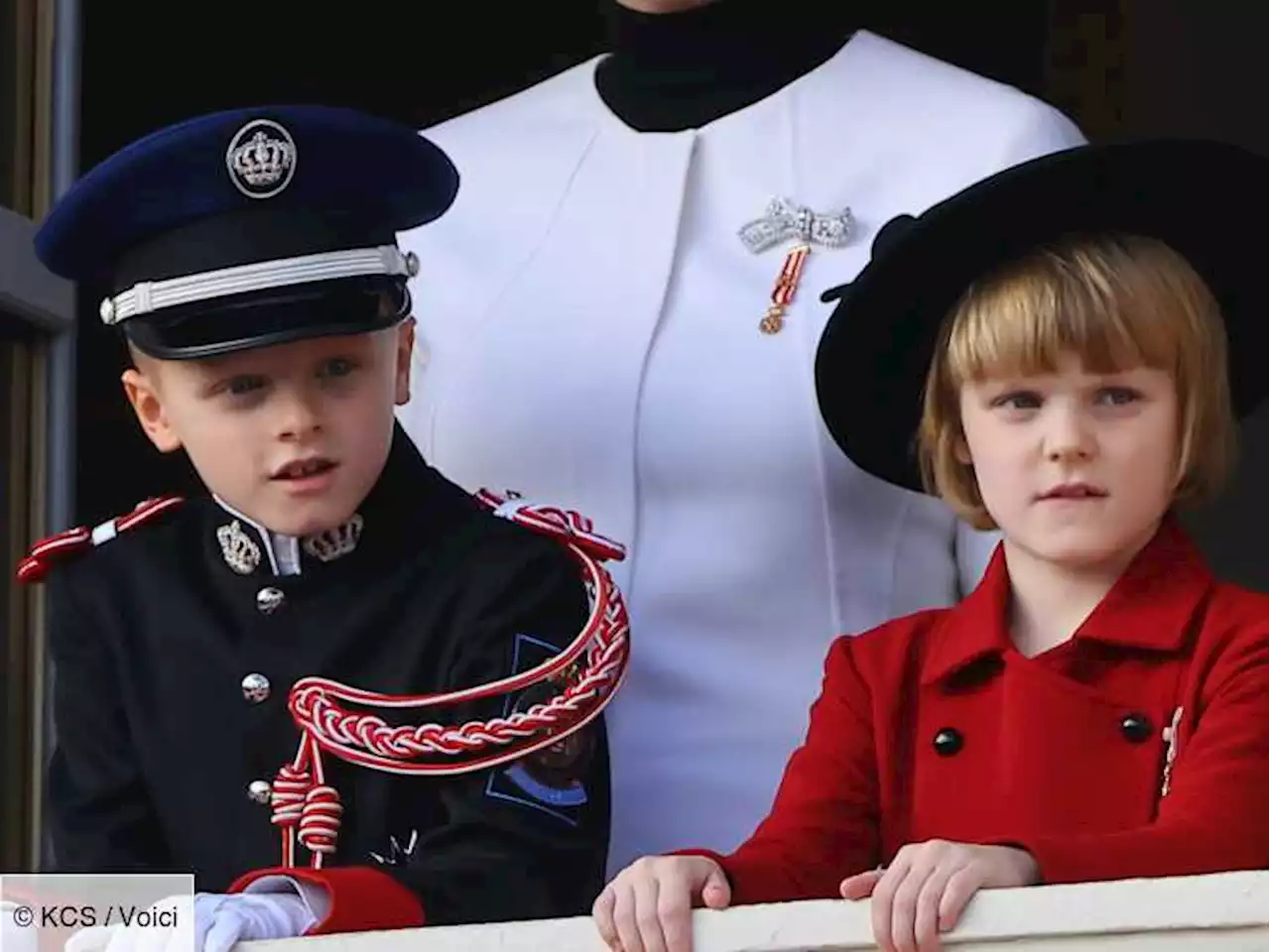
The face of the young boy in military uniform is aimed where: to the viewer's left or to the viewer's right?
to the viewer's right

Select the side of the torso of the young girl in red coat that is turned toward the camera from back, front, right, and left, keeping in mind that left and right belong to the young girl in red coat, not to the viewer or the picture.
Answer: front

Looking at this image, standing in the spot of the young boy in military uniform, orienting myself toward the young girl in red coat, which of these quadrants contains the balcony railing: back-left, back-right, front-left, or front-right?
front-right

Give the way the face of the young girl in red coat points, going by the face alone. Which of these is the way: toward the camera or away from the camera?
toward the camera

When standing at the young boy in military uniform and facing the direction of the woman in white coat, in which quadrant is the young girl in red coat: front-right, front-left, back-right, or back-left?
front-right

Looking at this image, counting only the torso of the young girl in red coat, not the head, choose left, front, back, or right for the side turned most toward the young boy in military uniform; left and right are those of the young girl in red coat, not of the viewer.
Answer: right
